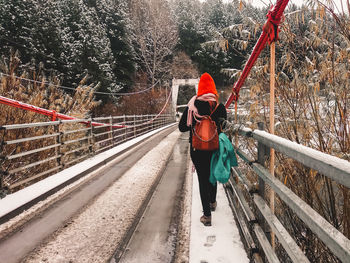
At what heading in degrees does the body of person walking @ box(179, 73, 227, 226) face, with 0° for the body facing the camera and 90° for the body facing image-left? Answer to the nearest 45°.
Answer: approximately 180°

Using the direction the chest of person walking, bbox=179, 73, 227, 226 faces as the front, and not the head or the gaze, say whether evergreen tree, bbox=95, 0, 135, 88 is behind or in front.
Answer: in front

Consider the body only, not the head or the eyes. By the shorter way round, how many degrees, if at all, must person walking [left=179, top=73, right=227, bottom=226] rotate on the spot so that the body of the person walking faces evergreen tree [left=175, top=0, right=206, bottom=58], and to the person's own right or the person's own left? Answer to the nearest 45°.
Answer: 0° — they already face it

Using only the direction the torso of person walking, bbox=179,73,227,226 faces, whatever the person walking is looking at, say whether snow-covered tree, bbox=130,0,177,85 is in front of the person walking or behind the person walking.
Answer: in front
